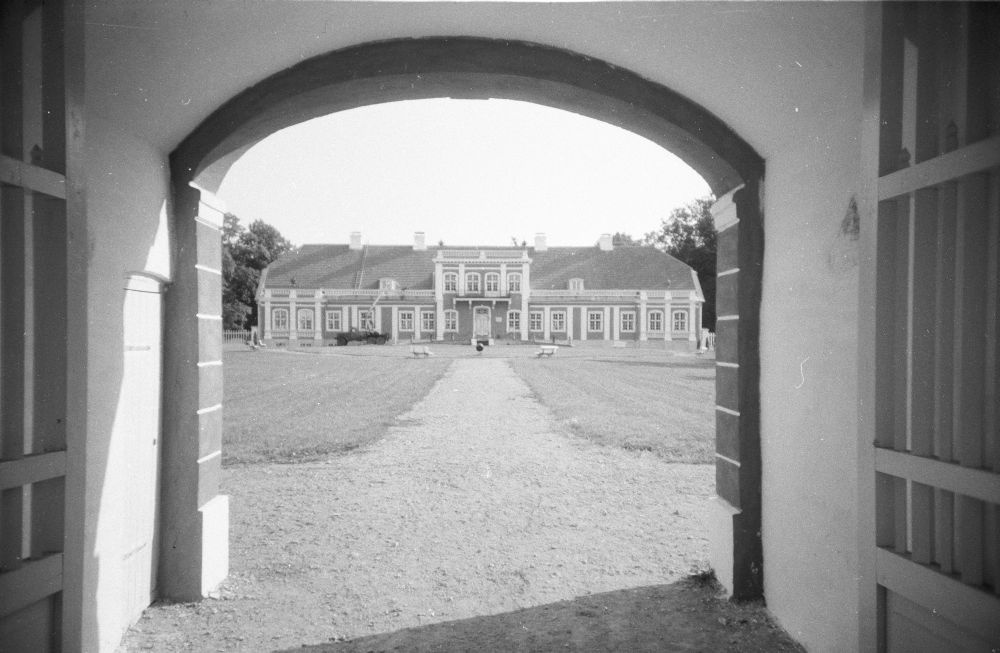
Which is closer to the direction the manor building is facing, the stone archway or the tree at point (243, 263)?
the stone archway

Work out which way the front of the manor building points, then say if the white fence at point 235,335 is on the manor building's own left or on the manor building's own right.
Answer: on the manor building's own right

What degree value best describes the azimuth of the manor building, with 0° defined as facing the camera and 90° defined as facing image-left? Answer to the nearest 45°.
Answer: approximately 0°

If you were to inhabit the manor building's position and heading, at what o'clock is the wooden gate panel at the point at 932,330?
The wooden gate panel is roughly at 12 o'clock from the manor building.

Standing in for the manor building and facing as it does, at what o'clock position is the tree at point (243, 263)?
The tree is roughly at 3 o'clock from the manor building.

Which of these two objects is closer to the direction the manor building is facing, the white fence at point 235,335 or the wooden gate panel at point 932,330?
the wooden gate panel

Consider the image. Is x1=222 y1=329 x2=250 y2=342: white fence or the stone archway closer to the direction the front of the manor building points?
the stone archway

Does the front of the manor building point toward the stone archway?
yes
